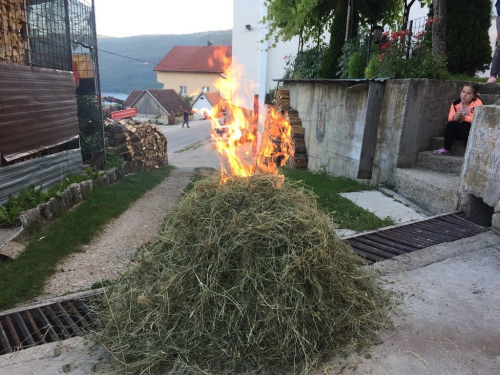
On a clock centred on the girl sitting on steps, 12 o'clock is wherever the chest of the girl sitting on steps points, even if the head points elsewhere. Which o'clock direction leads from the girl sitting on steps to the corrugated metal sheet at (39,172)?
The corrugated metal sheet is roughly at 1 o'clock from the girl sitting on steps.

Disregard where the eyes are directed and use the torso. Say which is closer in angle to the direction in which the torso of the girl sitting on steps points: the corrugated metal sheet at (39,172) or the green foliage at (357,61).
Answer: the corrugated metal sheet

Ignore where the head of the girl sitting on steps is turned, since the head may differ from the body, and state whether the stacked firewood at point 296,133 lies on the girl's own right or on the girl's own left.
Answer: on the girl's own right

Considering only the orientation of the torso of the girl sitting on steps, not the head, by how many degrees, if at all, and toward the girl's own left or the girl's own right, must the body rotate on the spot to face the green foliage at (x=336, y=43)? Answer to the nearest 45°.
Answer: approximately 90° to the girl's own right

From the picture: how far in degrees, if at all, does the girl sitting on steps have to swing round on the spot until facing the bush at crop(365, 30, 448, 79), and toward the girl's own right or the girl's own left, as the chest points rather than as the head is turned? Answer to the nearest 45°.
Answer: approximately 90° to the girl's own right

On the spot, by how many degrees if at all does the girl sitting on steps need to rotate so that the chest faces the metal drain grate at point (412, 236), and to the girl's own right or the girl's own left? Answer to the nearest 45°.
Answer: approximately 45° to the girl's own left

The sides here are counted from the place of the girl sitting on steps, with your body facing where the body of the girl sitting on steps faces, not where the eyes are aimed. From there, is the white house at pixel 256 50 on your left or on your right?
on your right

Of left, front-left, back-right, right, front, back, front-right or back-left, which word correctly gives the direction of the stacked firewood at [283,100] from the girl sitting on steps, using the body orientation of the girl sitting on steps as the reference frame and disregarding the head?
right

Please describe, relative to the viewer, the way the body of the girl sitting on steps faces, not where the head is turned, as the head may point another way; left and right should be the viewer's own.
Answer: facing the viewer and to the left of the viewer

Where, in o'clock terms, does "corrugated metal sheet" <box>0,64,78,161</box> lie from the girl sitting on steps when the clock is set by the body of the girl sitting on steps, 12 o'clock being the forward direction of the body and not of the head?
The corrugated metal sheet is roughly at 1 o'clock from the girl sitting on steps.

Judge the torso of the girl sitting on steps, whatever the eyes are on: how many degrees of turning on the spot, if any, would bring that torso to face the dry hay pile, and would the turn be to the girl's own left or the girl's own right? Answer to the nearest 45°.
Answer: approximately 45° to the girl's own left

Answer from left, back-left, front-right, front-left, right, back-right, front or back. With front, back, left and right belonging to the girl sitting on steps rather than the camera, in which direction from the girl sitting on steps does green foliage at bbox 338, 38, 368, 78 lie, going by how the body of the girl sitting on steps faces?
right

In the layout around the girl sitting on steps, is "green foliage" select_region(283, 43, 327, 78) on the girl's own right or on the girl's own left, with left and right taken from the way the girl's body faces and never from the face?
on the girl's own right

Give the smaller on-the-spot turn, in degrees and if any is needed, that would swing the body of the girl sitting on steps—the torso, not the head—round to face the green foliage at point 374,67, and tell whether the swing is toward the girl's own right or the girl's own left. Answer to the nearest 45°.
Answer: approximately 90° to the girl's own right

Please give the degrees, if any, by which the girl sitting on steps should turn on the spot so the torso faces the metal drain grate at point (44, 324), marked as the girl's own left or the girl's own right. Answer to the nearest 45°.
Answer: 0° — they already face it
